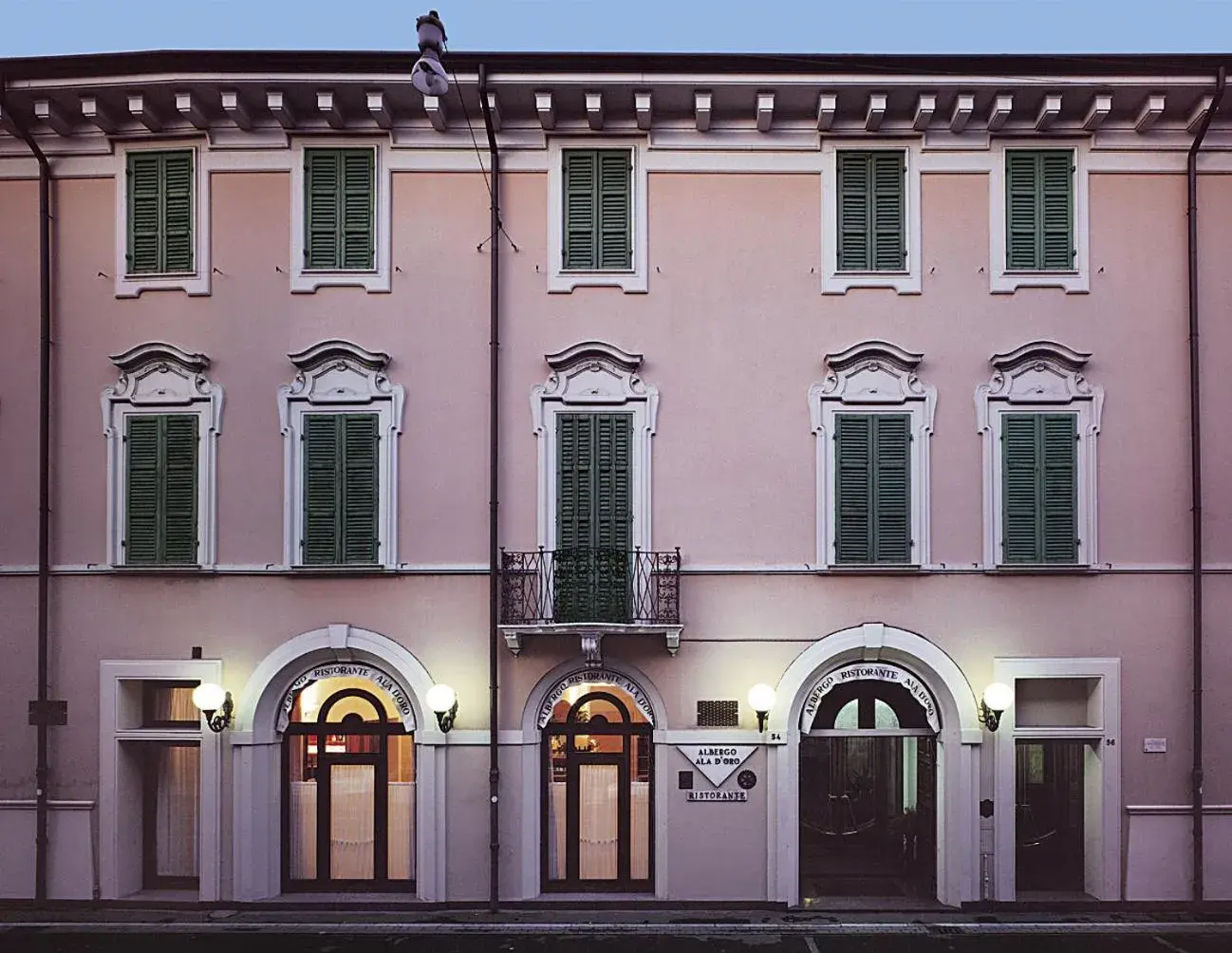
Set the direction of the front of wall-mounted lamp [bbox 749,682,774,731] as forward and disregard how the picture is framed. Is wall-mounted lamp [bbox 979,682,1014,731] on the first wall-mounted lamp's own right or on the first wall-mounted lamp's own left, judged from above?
on the first wall-mounted lamp's own left

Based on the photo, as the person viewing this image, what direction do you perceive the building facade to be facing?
facing the viewer

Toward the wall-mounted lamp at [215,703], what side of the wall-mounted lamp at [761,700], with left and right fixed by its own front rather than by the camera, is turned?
right

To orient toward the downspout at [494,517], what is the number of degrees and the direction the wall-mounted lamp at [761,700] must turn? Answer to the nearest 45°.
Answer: approximately 90° to its right

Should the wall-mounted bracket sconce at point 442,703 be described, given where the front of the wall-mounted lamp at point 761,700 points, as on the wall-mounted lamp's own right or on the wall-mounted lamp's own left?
on the wall-mounted lamp's own right

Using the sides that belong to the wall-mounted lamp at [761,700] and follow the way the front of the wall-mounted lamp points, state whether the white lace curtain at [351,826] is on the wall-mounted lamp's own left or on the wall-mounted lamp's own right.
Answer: on the wall-mounted lamp's own right

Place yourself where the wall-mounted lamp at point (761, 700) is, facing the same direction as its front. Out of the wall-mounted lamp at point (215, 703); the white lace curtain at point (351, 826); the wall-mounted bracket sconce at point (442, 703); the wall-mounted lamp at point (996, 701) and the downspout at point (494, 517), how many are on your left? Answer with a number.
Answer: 1

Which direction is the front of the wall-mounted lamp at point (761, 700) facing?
toward the camera
